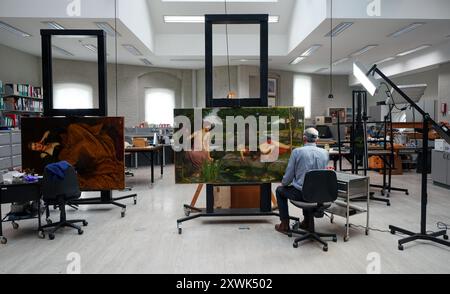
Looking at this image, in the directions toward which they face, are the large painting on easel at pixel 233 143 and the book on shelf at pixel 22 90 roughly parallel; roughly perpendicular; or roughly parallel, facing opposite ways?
roughly perpendicular

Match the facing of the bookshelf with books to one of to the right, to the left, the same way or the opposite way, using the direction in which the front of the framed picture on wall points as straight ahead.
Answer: to the left

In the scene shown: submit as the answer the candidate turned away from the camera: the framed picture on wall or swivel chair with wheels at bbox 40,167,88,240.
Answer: the swivel chair with wheels

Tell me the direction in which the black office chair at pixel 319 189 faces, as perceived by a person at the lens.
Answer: facing away from the viewer and to the left of the viewer

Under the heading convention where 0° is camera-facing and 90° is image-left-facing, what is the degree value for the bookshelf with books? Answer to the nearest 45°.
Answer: approximately 315°

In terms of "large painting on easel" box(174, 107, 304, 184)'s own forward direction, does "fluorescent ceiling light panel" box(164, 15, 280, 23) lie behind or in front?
behind

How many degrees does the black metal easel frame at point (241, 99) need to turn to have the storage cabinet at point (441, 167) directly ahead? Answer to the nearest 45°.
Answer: approximately 135° to its left

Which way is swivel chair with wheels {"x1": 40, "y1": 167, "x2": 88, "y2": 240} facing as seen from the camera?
away from the camera

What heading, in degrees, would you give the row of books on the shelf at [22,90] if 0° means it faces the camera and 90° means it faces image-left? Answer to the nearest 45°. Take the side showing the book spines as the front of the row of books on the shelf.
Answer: approximately 315°
